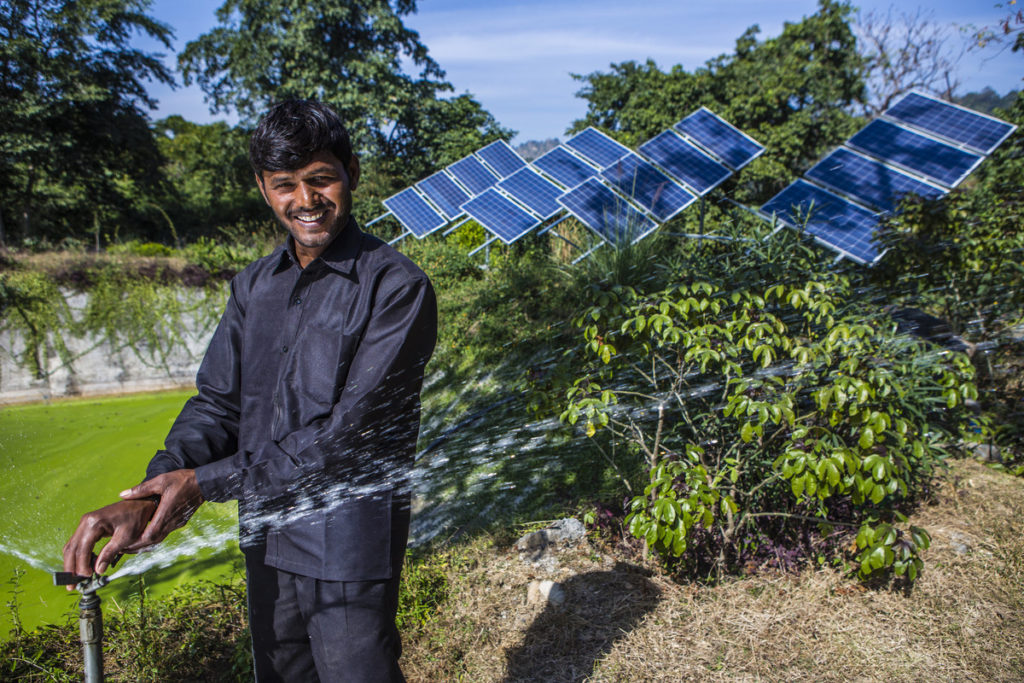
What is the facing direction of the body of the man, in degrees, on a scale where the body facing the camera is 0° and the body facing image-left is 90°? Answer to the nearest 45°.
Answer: approximately 45°

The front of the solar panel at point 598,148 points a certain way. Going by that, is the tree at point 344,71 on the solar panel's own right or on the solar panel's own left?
on the solar panel's own right

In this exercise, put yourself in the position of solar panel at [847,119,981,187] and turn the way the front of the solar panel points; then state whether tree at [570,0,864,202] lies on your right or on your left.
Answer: on your right

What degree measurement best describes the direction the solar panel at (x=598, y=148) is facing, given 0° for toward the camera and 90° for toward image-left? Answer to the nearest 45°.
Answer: approximately 45°

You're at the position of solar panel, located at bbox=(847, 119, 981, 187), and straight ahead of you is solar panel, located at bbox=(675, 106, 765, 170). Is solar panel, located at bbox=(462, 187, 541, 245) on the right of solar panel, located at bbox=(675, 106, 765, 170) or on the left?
left

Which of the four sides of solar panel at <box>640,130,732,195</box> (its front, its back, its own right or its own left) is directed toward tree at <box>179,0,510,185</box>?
right

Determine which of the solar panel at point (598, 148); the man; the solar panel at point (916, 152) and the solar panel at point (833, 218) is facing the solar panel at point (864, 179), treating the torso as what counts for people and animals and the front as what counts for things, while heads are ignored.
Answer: the solar panel at point (916, 152)

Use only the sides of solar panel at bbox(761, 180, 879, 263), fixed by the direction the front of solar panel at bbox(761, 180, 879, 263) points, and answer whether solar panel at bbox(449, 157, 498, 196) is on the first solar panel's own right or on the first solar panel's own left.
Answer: on the first solar panel's own right

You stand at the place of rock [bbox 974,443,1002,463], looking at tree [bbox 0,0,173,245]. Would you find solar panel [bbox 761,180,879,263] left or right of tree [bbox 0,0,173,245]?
right

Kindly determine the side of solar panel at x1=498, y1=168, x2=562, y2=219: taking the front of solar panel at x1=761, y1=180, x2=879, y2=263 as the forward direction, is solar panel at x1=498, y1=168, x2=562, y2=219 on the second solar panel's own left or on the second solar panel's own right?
on the second solar panel's own right
